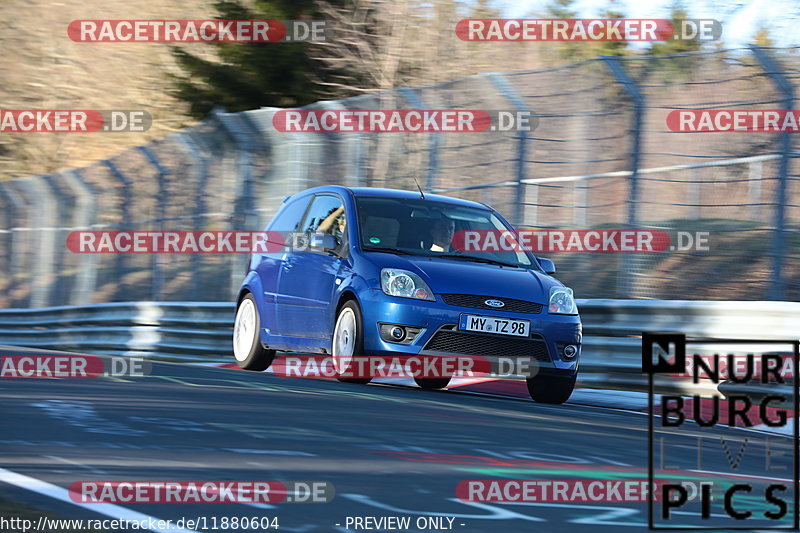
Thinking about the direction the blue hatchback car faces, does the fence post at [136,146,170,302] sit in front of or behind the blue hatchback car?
behind

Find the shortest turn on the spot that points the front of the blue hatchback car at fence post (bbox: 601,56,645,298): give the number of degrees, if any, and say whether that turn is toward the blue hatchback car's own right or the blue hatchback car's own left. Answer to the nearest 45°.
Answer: approximately 90° to the blue hatchback car's own left

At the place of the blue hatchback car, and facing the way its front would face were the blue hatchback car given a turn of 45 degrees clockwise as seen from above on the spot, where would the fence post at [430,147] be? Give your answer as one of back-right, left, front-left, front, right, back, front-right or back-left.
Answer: back

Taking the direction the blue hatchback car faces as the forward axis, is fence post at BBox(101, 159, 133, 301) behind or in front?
behind

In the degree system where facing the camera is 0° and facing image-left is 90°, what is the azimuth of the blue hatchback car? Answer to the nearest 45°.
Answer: approximately 315°

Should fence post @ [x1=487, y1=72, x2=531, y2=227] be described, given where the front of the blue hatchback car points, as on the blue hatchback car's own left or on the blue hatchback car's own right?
on the blue hatchback car's own left

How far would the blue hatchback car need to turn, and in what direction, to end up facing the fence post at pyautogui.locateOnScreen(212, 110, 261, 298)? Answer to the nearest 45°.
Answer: approximately 135° to its left

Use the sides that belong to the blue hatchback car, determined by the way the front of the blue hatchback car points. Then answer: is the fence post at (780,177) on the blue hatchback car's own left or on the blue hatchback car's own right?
on the blue hatchback car's own left

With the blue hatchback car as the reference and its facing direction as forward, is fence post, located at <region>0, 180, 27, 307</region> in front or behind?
behind

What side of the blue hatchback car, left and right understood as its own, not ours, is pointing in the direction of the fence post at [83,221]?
back

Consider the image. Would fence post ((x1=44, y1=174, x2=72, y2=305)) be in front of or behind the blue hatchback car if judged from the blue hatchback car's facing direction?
behind
